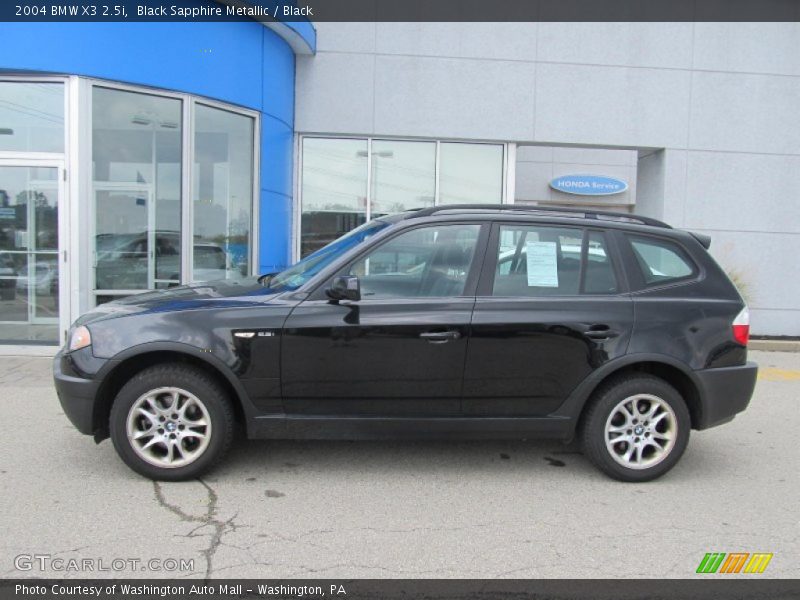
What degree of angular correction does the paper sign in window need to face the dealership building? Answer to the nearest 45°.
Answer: approximately 180°

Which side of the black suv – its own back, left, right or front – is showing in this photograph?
left

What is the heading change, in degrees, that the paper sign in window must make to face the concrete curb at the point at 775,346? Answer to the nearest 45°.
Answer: approximately 135° to its left

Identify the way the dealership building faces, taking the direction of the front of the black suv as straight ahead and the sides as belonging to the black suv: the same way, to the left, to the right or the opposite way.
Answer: to the left

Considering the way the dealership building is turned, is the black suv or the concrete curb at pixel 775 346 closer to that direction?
the black suv

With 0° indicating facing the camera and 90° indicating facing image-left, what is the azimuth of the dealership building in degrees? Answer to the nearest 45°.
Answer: approximately 0°

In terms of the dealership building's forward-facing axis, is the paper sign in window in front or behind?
in front

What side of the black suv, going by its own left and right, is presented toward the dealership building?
right

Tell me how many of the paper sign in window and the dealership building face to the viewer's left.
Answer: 0

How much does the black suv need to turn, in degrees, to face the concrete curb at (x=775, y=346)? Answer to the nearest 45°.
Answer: approximately 135° to its right

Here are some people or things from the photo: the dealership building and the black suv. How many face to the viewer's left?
1
